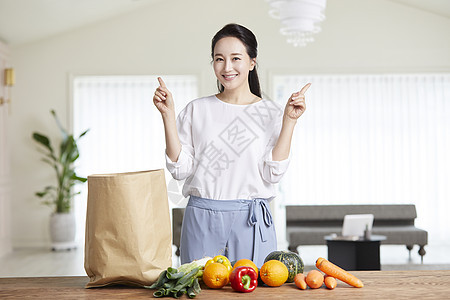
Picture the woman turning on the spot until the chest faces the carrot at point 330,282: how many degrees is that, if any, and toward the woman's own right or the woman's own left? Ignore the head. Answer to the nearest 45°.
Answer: approximately 45° to the woman's own left

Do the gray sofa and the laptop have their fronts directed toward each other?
yes

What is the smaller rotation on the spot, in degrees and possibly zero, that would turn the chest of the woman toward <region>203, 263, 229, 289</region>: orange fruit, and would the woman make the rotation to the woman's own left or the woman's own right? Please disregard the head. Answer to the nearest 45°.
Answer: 0° — they already face it

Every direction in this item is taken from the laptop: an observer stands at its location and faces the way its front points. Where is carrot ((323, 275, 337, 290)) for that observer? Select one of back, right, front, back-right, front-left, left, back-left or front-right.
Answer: back

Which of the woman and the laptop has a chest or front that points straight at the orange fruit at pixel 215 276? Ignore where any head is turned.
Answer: the woman

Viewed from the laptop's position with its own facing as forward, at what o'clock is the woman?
The woman is roughly at 6 o'clock from the laptop.

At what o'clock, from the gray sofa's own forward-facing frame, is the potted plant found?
The potted plant is roughly at 3 o'clock from the gray sofa.

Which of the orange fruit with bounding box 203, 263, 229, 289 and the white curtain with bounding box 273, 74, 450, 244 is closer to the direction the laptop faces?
the white curtain

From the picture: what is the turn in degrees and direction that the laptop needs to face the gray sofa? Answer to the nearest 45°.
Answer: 0° — it already faces it

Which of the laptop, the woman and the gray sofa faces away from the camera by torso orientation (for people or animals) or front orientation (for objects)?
the laptop

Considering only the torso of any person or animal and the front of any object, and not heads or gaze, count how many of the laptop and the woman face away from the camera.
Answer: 1

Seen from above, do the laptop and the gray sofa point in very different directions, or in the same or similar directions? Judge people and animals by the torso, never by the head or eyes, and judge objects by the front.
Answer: very different directions

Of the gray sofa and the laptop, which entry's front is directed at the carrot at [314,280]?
the gray sofa

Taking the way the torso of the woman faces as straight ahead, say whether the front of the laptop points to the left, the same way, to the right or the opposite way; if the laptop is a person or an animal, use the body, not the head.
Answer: the opposite way
